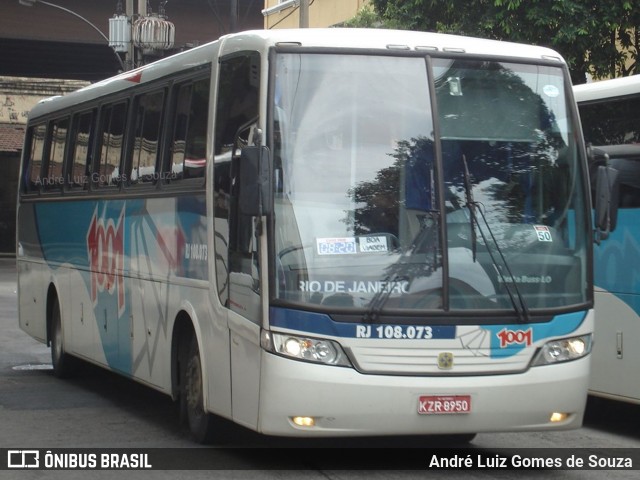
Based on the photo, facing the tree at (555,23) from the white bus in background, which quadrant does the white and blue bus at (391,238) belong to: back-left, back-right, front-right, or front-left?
back-left

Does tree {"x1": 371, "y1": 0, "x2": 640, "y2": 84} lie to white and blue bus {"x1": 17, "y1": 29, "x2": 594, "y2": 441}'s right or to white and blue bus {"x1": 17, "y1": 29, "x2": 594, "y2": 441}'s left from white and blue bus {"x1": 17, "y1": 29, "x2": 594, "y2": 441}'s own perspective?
on its left

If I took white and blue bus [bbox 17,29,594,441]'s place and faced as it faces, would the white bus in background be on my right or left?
on my left

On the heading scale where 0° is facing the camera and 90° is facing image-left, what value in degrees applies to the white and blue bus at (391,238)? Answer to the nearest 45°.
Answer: approximately 315°
